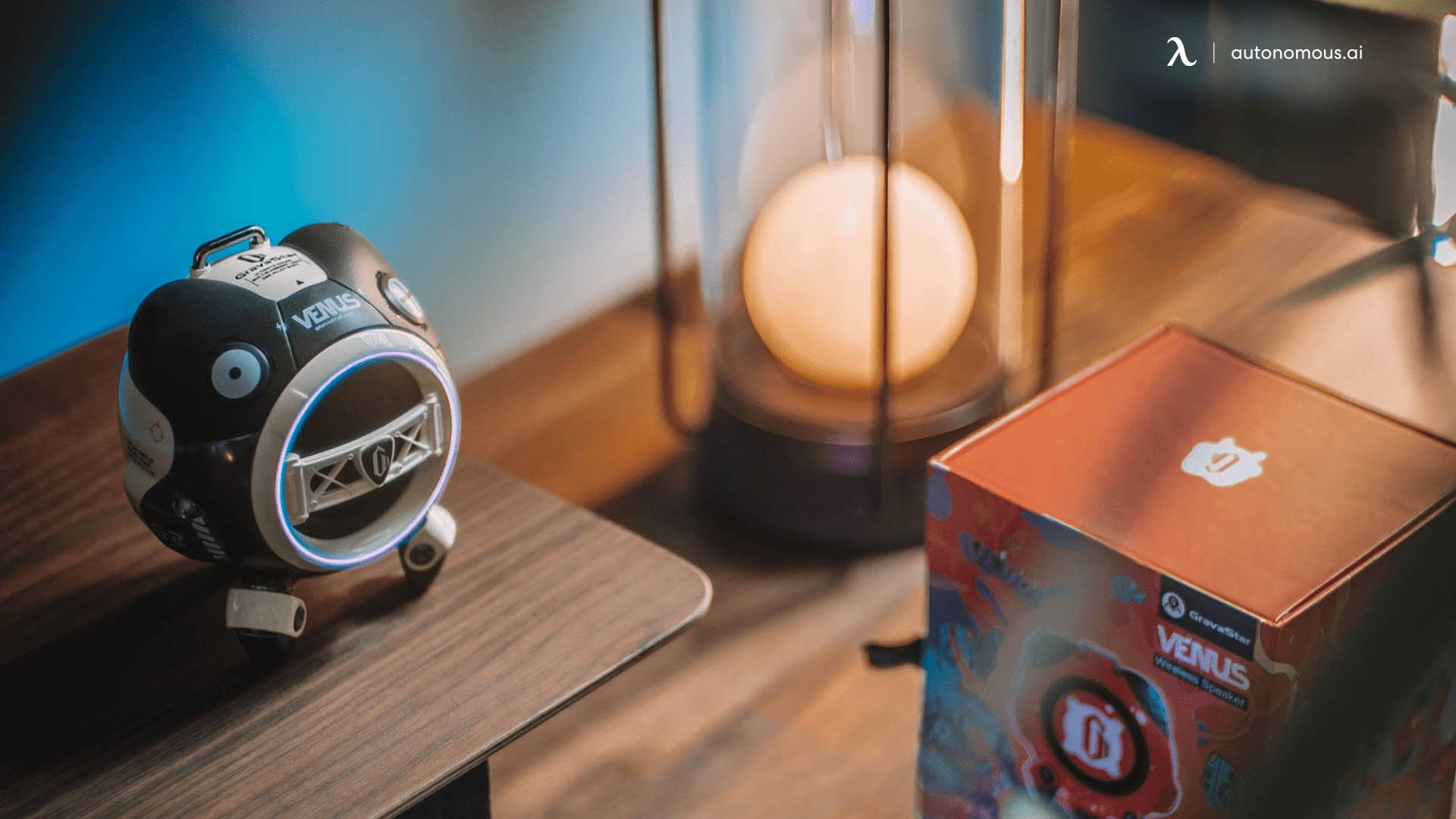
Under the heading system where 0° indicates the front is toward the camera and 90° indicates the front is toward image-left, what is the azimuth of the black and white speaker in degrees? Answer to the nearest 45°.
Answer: approximately 315°
